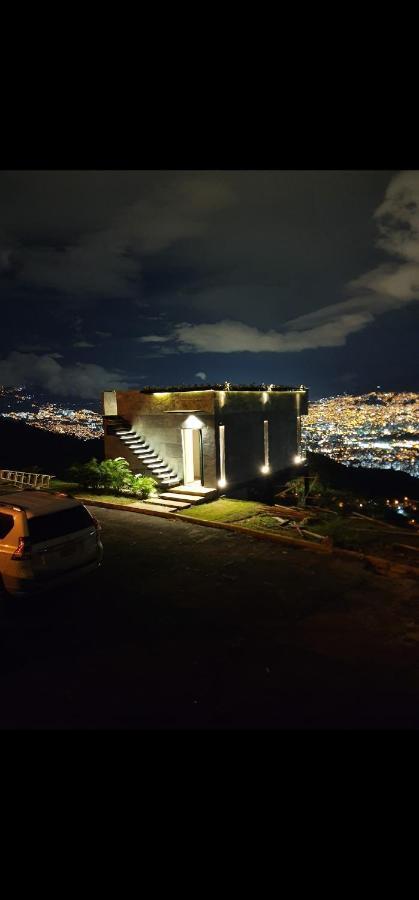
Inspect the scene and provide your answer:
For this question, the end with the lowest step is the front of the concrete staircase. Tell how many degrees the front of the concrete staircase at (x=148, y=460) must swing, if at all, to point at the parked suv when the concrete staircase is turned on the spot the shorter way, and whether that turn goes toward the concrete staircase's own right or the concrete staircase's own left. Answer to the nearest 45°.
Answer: approximately 45° to the concrete staircase's own right

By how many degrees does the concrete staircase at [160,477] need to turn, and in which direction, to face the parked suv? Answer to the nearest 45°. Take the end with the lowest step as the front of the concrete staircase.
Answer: approximately 45° to its right

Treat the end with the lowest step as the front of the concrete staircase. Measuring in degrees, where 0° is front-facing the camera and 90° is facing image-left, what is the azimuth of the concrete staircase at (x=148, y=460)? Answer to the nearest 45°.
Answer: approximately 315°

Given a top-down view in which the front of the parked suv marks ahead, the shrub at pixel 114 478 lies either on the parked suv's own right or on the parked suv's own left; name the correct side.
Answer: on the parked suv's own right

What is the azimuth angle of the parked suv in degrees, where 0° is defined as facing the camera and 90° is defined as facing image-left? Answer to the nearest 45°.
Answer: approximately 135°

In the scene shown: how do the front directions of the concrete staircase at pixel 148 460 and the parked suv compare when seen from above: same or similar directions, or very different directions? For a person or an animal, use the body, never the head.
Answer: very different directions

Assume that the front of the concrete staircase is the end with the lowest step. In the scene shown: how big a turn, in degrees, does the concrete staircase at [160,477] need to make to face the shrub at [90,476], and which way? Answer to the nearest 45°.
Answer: approximately 135° to its right

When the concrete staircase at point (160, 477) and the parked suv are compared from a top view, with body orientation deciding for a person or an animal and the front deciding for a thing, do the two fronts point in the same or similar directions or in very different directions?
very different directions
